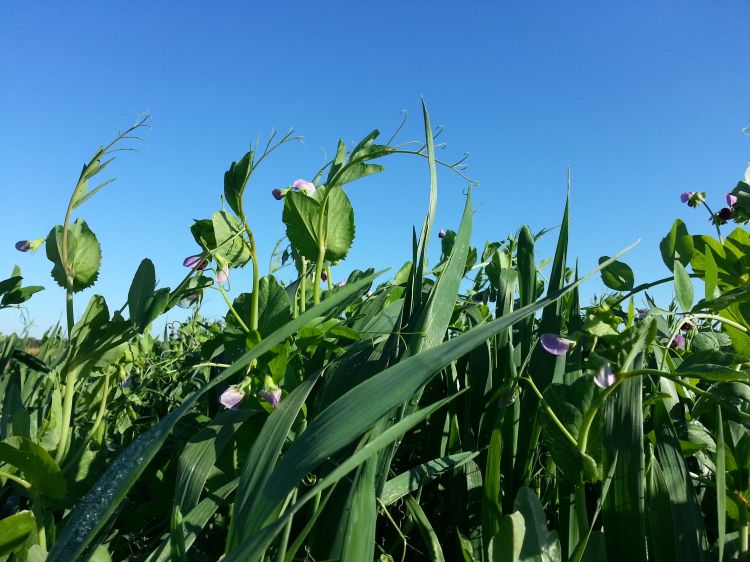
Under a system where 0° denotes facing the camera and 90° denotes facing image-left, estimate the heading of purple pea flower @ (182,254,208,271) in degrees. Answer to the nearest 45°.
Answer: approximately 90°

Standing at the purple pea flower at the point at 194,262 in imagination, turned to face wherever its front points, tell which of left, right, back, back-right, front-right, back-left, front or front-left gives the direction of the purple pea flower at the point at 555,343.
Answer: back-left

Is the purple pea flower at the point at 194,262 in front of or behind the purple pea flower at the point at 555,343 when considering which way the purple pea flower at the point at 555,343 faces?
in front

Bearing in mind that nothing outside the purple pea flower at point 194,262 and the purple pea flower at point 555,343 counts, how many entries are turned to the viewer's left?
2

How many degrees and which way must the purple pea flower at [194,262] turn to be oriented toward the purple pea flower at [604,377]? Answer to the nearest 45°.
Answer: approximately 135° to its left

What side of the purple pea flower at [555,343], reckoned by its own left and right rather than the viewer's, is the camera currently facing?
left
